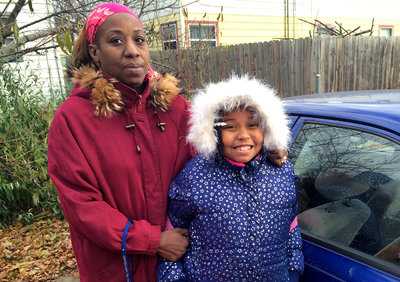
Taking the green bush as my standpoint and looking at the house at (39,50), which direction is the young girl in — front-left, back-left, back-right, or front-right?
back-right

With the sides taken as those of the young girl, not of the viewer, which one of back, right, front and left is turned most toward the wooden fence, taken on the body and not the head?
back

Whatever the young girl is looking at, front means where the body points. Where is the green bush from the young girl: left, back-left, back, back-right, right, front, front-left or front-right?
back-right

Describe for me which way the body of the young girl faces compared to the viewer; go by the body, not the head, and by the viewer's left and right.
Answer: facing the viewer

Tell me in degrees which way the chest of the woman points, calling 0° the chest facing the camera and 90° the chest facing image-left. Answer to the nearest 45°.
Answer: approximately 315°

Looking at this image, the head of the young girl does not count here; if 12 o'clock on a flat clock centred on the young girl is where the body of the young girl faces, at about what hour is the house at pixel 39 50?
The house is roughly at 5 o'clock from the young girl.

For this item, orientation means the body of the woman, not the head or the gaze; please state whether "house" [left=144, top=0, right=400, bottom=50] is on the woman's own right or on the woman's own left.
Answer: on the woman's own left

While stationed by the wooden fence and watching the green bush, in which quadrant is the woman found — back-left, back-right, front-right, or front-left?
front-left
